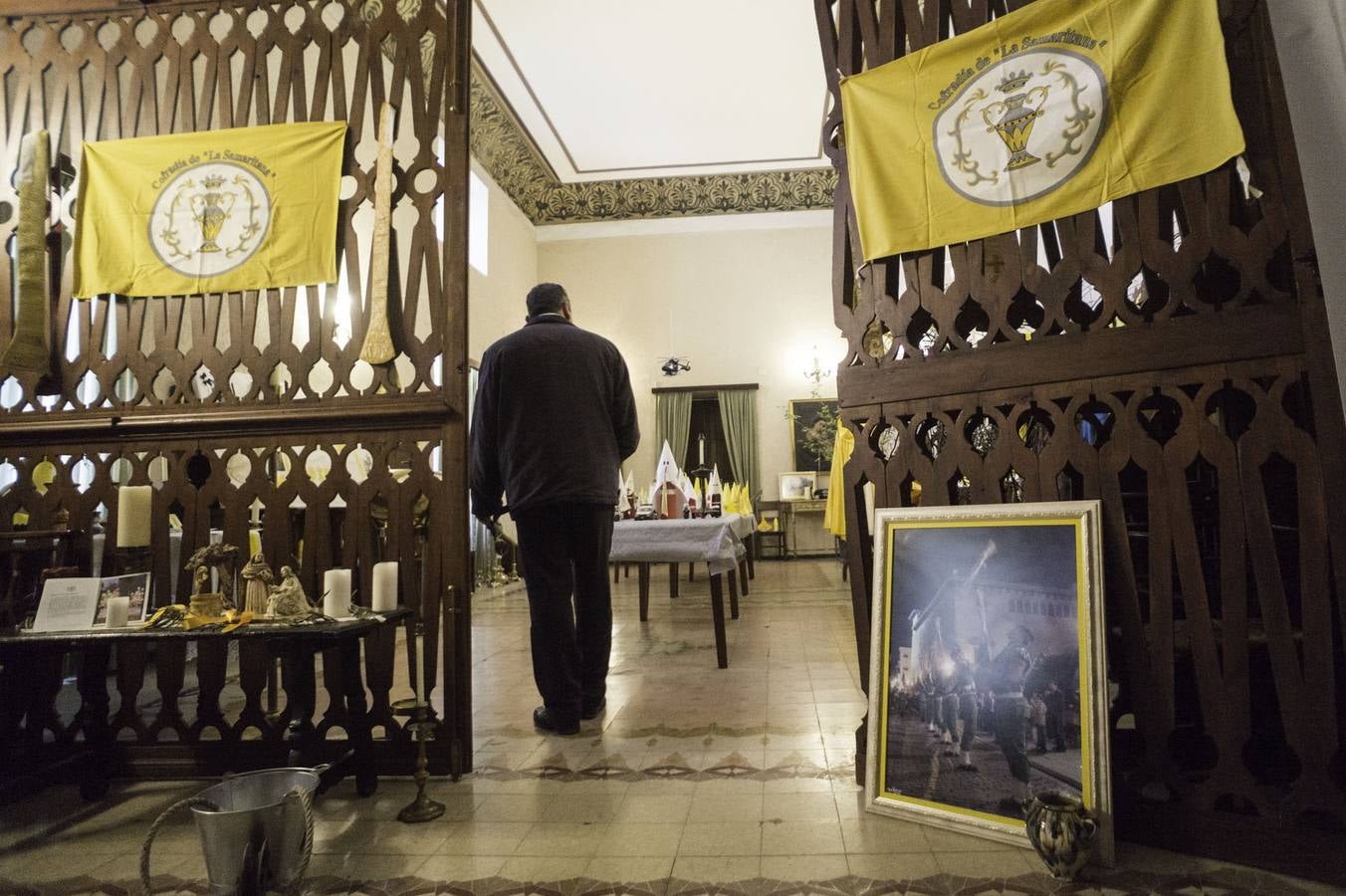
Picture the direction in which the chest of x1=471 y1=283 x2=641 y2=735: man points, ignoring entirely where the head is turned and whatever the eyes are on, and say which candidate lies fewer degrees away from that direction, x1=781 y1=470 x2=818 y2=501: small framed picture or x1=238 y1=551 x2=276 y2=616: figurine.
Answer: the small framed picture

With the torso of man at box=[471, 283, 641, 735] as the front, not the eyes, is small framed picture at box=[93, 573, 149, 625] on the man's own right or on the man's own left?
on the man's own left

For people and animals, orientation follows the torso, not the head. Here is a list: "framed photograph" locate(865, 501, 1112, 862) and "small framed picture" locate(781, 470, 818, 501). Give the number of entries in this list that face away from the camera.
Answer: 0

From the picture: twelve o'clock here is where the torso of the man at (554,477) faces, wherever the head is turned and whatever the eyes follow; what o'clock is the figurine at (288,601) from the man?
The figurine is roughly at 8 o'clock from the man.

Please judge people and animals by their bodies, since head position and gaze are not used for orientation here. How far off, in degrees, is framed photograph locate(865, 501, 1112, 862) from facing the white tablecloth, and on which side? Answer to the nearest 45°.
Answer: approximately 90° to its right

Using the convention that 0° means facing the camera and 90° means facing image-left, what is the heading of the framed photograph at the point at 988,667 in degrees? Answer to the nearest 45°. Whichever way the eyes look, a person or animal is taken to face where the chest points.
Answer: approximately 45°

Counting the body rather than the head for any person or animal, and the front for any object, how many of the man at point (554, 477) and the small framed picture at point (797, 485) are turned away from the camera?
1

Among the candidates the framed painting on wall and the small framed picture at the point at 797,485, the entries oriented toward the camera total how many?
2

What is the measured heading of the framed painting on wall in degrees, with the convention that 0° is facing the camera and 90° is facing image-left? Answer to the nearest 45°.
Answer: approximately 0°

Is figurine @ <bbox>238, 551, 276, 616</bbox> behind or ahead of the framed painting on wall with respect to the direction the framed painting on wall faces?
ahead

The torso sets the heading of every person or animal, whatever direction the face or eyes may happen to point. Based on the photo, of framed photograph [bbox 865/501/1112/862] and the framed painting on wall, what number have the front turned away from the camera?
0

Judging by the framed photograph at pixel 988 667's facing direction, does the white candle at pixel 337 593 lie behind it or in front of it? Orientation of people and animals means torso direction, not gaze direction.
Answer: in front

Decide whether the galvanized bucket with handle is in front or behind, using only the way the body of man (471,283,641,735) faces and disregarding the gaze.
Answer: behind

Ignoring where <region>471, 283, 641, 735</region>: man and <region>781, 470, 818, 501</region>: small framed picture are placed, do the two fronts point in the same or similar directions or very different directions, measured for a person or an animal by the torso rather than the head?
very different directions

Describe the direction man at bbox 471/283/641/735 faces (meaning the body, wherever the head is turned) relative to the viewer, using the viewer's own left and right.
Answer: facing away from the viewer

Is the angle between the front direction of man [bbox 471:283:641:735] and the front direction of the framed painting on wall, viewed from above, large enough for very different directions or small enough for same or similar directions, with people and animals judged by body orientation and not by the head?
very different directions
